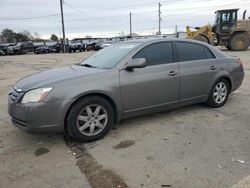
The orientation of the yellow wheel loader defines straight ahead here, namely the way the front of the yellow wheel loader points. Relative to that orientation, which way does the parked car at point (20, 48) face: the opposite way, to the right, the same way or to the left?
to the left

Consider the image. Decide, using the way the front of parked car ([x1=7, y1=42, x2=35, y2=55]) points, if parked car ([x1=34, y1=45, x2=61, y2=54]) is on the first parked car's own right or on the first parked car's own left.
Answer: on the first parked car's own left

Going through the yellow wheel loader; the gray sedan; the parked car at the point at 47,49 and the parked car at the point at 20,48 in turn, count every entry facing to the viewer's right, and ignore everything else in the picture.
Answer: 0

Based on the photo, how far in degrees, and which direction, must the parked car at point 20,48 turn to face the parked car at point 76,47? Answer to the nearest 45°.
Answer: approximately 135° to its left

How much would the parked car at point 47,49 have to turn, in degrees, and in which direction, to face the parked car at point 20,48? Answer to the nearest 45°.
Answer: approximately 45° to its right

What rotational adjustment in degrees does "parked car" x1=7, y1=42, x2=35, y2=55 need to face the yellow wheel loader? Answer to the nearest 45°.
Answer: approximately 90° to its left

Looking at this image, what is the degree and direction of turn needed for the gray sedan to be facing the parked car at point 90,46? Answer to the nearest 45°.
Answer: approximately 135° to its right

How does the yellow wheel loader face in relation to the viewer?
to the viewer's left

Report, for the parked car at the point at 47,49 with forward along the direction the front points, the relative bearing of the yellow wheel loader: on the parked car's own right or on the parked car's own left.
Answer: on the parked car's own left

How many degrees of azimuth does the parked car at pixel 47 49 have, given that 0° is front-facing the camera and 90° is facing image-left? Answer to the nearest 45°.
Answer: approximately 45°

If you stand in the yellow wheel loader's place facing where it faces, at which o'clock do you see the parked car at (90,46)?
The parked car is roughly at 1 o'clock from the yellow wheel loader.

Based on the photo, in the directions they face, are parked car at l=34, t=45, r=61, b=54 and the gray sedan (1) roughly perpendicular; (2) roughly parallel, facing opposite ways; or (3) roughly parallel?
roughly parallel

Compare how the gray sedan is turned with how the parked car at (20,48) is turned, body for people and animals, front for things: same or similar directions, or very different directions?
same or similar directions

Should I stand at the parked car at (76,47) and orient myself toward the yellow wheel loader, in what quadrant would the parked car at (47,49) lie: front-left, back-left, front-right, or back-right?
back-right

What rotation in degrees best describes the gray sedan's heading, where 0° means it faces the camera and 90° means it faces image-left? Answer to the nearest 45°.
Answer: approximately 45°

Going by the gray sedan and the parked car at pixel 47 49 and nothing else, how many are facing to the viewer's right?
0

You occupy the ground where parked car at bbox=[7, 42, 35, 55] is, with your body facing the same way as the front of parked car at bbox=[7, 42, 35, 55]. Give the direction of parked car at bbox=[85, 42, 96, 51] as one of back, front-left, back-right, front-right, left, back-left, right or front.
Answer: back-left

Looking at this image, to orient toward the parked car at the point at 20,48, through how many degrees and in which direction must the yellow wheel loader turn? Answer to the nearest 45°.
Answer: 0° — it already faces it
